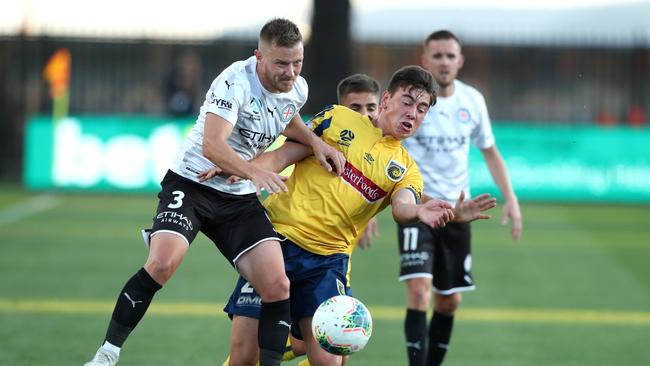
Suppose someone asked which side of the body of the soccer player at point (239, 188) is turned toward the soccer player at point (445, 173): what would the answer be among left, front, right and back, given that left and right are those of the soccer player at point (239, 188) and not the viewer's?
left

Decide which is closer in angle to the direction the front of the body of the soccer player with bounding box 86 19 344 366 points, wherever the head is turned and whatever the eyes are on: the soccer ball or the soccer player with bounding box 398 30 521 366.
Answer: the soccer ball

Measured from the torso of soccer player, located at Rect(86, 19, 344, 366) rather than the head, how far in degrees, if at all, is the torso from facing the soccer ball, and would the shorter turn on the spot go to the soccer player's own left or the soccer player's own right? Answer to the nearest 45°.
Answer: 0° — they already face it

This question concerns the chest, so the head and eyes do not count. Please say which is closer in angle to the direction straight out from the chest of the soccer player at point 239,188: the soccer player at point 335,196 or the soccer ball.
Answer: the soccer ball

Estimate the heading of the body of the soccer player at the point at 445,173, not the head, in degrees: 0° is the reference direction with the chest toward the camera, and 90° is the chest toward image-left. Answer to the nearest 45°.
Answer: approximately 0°

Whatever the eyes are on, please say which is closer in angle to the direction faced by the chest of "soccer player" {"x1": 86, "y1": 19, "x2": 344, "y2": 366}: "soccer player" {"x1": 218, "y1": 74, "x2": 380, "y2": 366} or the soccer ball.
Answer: the soccer ball

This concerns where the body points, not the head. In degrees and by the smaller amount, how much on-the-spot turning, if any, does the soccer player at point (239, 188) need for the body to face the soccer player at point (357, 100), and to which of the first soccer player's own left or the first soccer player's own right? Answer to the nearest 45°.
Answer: approximately 90° to the first soccer player's own left
